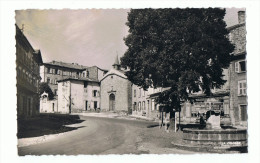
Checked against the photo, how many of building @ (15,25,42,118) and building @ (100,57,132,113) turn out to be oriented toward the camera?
1

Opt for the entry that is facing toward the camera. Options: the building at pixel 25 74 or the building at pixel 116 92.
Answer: the building at pixel 116 92

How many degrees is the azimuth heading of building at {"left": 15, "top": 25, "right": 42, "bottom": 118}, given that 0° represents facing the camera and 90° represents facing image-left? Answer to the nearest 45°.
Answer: approximately 270°

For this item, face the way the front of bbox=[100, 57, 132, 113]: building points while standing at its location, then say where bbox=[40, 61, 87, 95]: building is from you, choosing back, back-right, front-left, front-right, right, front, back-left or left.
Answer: right

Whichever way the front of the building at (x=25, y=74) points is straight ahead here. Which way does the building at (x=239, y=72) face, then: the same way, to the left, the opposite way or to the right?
the opposite way

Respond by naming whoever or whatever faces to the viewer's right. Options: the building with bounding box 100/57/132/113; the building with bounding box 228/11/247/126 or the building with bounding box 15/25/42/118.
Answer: the building with bounding box 15/25/42/118

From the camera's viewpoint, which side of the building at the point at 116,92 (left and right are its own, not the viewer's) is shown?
front

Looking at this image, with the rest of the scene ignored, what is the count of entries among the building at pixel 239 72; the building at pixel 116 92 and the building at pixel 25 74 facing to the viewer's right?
1

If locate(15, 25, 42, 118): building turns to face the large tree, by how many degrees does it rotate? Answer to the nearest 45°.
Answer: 0° — it already faces it

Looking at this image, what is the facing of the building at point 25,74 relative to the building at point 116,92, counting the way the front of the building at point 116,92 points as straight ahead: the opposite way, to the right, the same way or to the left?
to the left
